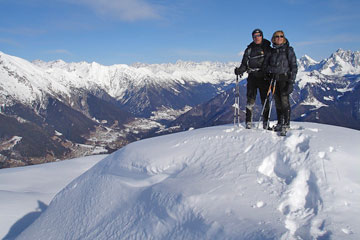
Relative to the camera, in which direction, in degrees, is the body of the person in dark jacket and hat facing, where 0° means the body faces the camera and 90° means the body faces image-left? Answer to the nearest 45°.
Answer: approximately 0°

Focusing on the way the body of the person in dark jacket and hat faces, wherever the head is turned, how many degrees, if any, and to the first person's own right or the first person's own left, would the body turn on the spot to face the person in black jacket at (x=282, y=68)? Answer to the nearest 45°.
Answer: approximately 45° to the first person's own left
